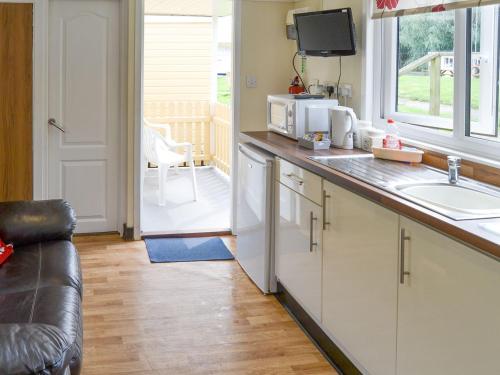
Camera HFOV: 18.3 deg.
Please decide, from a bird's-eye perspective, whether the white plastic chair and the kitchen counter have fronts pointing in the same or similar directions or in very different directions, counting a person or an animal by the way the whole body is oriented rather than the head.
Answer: very different directions

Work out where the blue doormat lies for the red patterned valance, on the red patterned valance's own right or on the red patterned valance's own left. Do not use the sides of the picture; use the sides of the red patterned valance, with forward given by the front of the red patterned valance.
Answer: on the red patterned valance's own right

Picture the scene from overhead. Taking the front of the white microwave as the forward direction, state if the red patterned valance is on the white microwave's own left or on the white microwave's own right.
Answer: on the white microwave's own left

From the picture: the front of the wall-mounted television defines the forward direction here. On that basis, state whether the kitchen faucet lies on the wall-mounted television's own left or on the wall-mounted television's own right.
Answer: on the wall-mounted television's own left

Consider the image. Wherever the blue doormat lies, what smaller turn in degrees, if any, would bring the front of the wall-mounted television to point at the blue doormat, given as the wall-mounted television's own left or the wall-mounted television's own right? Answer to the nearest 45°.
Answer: approximately 90° to the wall-mounted television's own right
